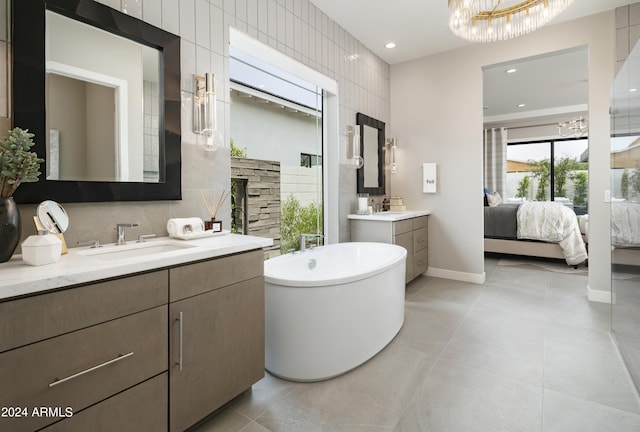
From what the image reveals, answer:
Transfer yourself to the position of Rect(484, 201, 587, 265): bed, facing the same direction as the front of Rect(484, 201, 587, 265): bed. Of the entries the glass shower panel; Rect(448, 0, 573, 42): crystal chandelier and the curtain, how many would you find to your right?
2

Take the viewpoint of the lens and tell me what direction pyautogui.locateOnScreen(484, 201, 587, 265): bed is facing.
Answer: facing to the right of the viewer

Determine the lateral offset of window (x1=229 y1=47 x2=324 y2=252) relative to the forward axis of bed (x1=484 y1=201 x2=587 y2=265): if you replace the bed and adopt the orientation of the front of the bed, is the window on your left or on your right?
on your right

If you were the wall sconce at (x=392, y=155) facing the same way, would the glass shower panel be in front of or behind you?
in front

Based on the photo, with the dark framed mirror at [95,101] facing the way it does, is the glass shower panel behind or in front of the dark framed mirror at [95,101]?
in front

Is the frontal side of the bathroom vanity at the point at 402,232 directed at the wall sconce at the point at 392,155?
no

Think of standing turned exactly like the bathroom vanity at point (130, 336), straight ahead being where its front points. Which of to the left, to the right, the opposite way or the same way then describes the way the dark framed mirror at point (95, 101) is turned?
the same way

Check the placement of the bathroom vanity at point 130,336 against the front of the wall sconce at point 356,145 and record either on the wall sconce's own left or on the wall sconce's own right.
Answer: on the wall sconce's own right

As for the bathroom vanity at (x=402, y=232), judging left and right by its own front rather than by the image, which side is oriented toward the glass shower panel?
front

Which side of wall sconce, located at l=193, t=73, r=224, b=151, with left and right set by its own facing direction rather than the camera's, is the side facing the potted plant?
right

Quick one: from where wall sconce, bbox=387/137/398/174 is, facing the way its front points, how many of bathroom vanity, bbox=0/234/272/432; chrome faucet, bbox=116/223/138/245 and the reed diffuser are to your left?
0

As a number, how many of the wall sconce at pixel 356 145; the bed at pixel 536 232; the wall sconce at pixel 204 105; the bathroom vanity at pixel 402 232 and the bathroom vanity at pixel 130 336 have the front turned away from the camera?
0

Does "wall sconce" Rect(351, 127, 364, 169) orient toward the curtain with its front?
no

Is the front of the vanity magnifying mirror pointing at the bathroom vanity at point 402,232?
no

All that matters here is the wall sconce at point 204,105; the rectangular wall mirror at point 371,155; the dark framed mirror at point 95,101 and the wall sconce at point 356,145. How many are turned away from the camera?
0

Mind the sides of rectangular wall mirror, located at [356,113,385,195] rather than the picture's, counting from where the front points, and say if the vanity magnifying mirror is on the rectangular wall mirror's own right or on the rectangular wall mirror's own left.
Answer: on the rectangular wall mirror's own right

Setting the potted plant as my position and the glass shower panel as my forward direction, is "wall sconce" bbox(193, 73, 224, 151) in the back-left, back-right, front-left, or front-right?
front-left

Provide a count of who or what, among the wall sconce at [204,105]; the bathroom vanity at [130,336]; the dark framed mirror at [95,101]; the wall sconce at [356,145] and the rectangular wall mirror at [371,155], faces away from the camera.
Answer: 0

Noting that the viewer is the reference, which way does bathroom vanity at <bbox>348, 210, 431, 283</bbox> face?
facing the viewer and to the right of the viewer
